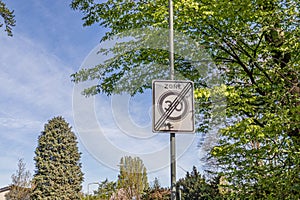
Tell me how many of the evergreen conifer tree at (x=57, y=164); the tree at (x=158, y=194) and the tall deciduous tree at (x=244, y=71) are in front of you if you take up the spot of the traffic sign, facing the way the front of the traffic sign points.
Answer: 0

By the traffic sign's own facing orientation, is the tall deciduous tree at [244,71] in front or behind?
behind

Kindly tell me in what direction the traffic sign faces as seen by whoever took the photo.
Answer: facing the viewer

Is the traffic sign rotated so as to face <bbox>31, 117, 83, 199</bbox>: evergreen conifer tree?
no

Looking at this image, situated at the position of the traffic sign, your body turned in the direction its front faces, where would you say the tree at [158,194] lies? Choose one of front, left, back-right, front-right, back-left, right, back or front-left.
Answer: back

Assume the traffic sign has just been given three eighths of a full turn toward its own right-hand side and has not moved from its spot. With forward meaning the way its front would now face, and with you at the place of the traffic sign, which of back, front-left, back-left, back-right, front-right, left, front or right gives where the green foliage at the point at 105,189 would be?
front-right
